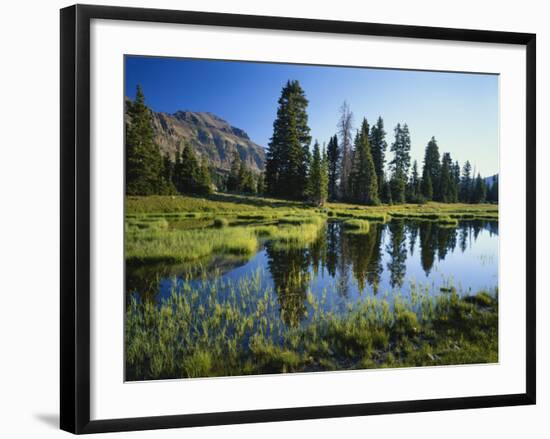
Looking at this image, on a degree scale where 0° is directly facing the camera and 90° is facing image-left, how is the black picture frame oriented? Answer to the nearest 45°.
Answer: approximately 315°
